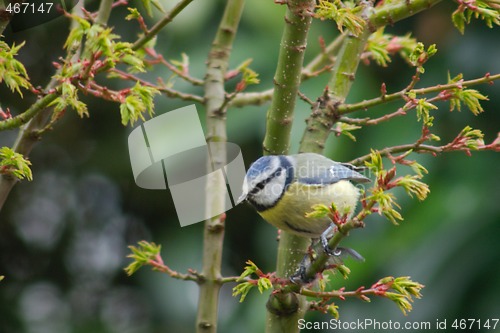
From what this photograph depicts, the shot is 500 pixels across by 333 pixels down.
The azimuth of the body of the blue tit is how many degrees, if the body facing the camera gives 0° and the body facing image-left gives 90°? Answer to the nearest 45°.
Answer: approximately 90°

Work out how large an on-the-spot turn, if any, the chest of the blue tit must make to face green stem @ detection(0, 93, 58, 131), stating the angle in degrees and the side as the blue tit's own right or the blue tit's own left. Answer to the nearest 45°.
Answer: approximately 45° to the blue tit's own left
